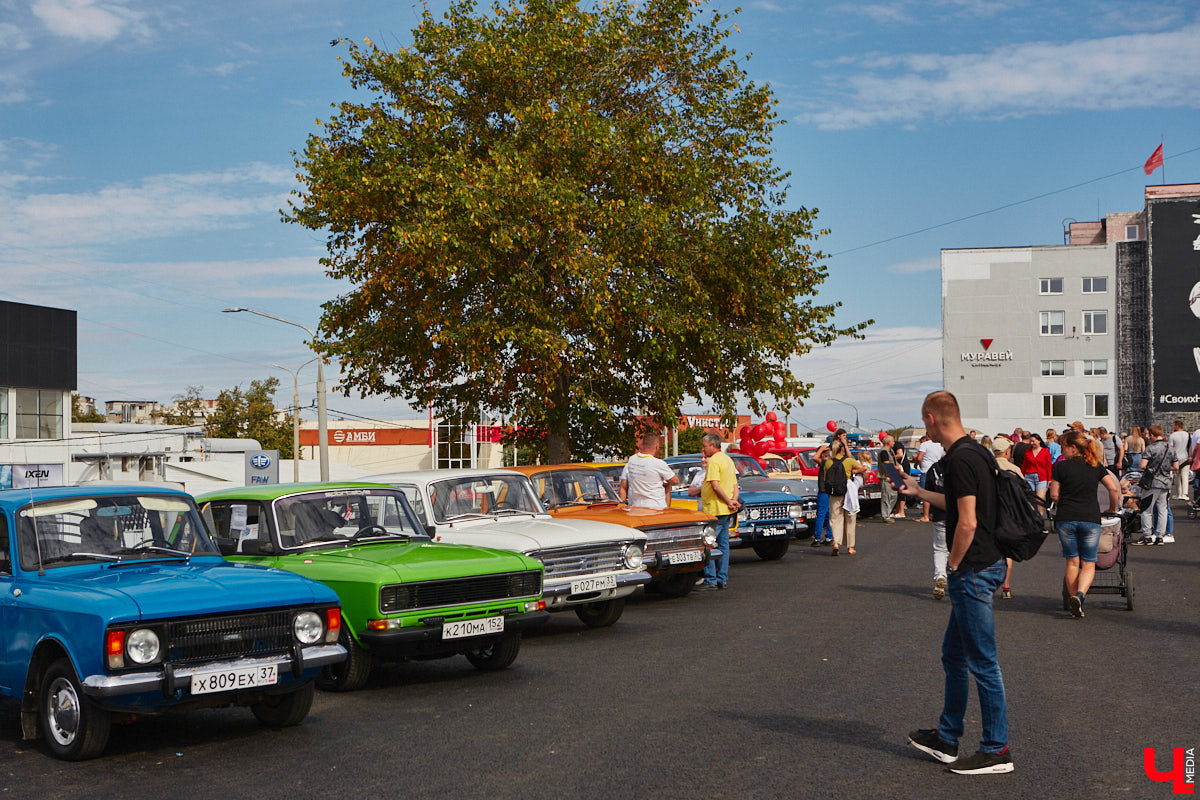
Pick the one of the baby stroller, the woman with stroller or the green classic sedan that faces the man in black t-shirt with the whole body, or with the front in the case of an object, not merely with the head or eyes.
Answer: the green classic sedan

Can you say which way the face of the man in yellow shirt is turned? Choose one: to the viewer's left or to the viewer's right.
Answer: to the viewer's left

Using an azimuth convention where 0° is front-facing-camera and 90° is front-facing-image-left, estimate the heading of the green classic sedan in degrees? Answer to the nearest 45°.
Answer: approximately 315°

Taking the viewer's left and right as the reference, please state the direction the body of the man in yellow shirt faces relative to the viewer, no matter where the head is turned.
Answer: facing to the left of the viewer

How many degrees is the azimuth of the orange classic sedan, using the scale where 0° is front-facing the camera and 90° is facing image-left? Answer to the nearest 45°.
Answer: approximately 315°

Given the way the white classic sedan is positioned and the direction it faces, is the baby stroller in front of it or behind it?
in front

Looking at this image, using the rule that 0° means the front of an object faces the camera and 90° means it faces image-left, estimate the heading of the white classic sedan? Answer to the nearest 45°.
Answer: approximately 315°

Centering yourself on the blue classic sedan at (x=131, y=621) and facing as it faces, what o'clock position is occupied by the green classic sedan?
The green classic sedan is roughly at 9 o'clock from the blue classic sedan.

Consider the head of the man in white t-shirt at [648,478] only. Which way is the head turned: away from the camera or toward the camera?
away from the camera
